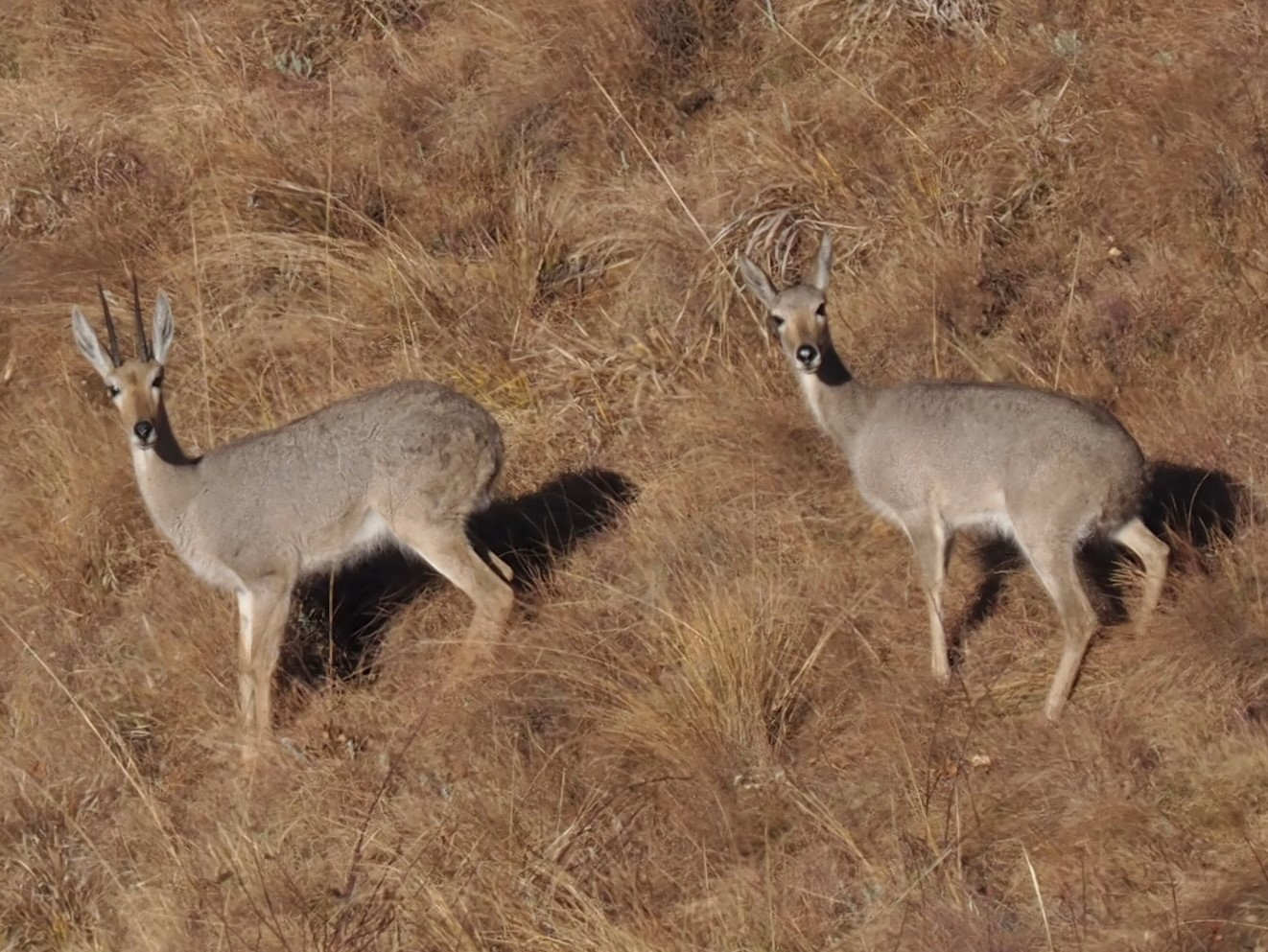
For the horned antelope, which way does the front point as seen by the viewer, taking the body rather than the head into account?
to the viewer's left

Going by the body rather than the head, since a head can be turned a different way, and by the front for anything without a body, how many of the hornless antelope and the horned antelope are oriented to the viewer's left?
2

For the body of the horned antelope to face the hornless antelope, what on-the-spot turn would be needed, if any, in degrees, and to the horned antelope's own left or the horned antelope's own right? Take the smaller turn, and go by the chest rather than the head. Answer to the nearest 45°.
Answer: approximately 180°

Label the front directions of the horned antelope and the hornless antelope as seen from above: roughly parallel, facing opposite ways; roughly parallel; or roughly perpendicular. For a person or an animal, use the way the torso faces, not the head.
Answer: roughly parallel

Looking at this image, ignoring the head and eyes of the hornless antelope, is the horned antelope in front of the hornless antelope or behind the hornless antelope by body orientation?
in front

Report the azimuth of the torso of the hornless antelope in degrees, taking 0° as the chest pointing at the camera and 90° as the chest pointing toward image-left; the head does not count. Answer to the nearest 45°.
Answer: approximately 90°
